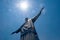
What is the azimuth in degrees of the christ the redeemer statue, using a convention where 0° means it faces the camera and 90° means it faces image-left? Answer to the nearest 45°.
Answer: approximately 45°
